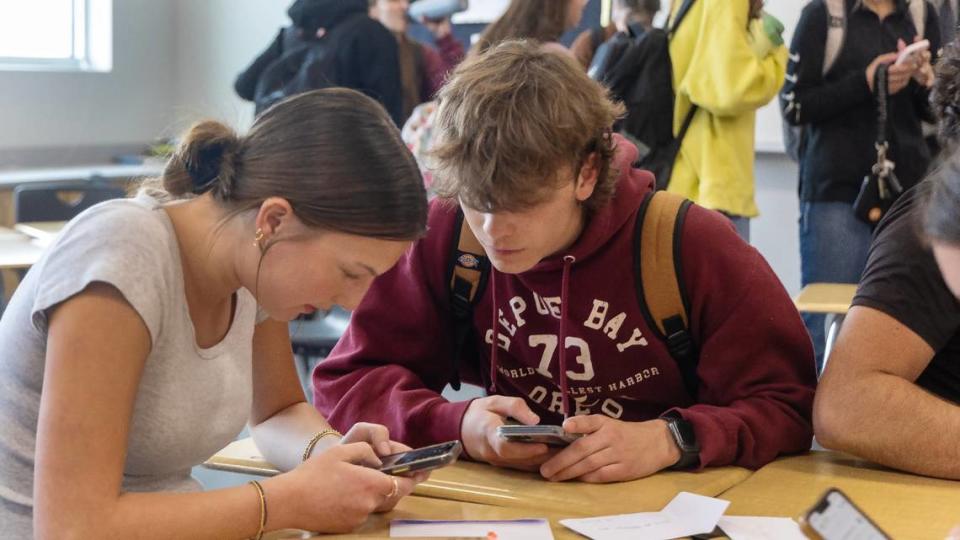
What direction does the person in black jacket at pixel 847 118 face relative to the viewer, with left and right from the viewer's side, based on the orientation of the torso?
facing the viewer and to the right of the viewer

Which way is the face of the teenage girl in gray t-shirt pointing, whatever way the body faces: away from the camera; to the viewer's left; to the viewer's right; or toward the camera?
to the viewer's right

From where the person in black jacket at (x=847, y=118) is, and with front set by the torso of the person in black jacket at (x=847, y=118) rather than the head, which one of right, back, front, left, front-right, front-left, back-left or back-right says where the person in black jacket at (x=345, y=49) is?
back-right

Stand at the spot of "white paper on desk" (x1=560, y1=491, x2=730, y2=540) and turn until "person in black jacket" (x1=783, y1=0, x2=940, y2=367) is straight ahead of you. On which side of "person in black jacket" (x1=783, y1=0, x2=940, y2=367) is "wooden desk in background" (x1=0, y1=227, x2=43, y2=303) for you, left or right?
left

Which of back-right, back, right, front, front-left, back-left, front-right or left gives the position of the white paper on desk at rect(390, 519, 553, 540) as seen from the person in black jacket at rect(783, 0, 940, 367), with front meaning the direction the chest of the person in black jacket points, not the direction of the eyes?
front-right

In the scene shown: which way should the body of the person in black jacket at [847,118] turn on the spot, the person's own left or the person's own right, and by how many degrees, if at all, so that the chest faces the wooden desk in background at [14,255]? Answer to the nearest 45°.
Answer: approximately 90° to the person's own right

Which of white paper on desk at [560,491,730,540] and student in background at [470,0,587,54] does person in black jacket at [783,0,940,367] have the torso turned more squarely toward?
the white paper on desk
